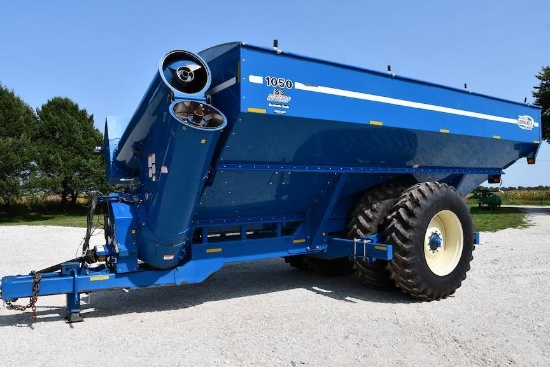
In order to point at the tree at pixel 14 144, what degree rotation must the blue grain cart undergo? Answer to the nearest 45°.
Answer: approximately 90° to its right

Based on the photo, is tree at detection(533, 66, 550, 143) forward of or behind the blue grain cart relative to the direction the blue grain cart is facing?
behind

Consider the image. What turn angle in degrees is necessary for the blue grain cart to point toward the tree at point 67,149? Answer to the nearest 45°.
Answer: approximately 90° to its right

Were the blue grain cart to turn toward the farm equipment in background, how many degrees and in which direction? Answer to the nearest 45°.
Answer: approximately 180°

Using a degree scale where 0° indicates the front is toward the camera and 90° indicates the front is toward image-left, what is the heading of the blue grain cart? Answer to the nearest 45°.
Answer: approximately 45°
